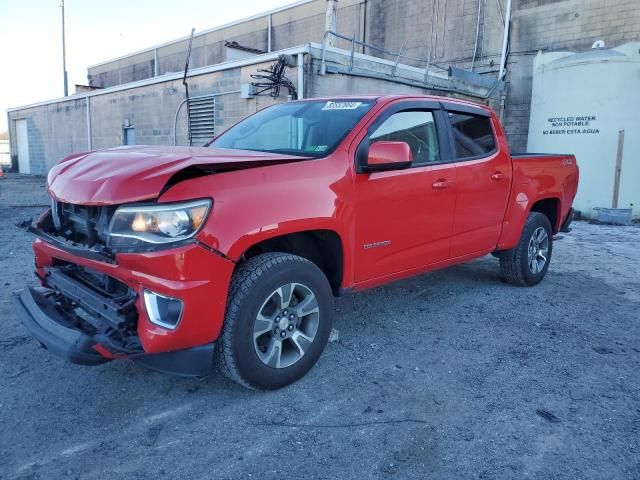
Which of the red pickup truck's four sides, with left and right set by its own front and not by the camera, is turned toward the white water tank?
back

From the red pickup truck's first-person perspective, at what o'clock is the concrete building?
The concrete building is roughly at 5 o'clock from the red pickup truck.

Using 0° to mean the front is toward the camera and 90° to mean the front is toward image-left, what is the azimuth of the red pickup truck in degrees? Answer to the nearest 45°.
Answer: approximately 45°
